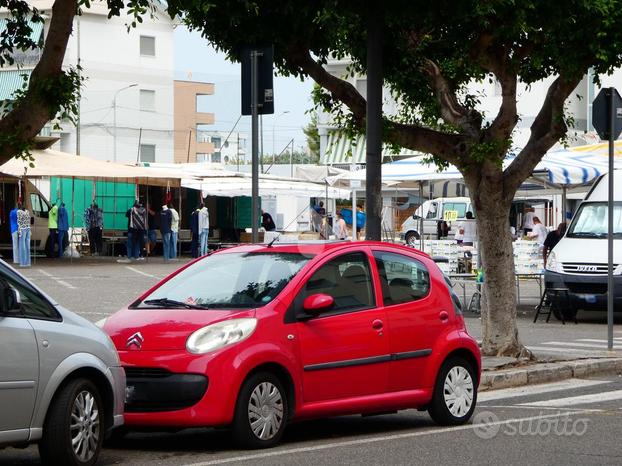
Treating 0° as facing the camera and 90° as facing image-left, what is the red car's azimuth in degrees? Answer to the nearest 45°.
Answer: approximately 45°

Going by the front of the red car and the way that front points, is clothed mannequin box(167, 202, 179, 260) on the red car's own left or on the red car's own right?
on the red car's own right

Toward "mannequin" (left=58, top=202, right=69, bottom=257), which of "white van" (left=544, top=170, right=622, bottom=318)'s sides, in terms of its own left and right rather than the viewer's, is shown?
right

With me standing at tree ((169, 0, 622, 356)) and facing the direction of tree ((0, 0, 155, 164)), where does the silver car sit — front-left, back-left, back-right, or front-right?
front-left

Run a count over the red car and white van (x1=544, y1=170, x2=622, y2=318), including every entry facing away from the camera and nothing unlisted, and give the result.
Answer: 0
